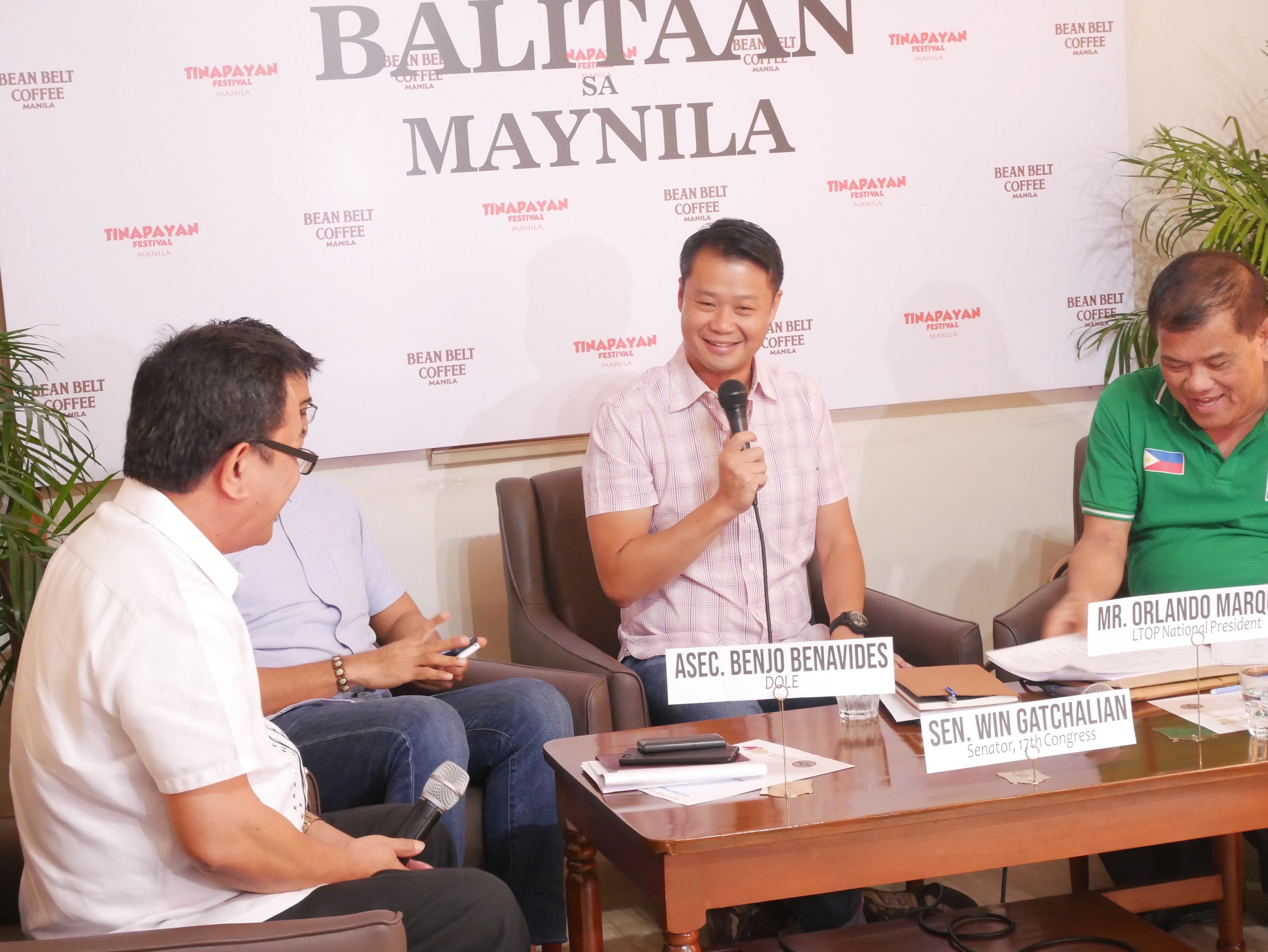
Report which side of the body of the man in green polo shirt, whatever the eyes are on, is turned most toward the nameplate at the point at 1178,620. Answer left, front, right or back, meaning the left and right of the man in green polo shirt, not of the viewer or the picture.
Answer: front

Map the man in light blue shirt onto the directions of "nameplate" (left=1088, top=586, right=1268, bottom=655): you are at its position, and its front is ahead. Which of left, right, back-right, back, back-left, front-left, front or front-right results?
right

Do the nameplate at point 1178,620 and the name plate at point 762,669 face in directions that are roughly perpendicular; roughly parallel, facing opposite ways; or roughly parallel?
roughly parallel

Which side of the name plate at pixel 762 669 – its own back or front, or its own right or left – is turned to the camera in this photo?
front

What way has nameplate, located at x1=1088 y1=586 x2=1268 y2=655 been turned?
toward the camera

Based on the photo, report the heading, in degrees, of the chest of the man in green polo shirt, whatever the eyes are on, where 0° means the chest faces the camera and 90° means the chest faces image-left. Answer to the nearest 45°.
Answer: approximately 0°

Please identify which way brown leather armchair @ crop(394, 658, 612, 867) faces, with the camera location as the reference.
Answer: facing the viewer and to the right of the viewer

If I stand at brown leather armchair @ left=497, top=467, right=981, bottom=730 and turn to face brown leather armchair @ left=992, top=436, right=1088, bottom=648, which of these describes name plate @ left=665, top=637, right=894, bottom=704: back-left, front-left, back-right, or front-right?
back-right

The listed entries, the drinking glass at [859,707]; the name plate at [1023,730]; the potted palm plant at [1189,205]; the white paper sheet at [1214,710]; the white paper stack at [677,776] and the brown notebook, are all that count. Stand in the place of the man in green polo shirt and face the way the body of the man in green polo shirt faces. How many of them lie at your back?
1

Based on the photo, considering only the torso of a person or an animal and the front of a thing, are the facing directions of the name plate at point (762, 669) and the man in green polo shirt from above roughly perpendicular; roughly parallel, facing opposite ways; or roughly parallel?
roughly parallel

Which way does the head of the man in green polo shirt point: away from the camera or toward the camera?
toward the camera
